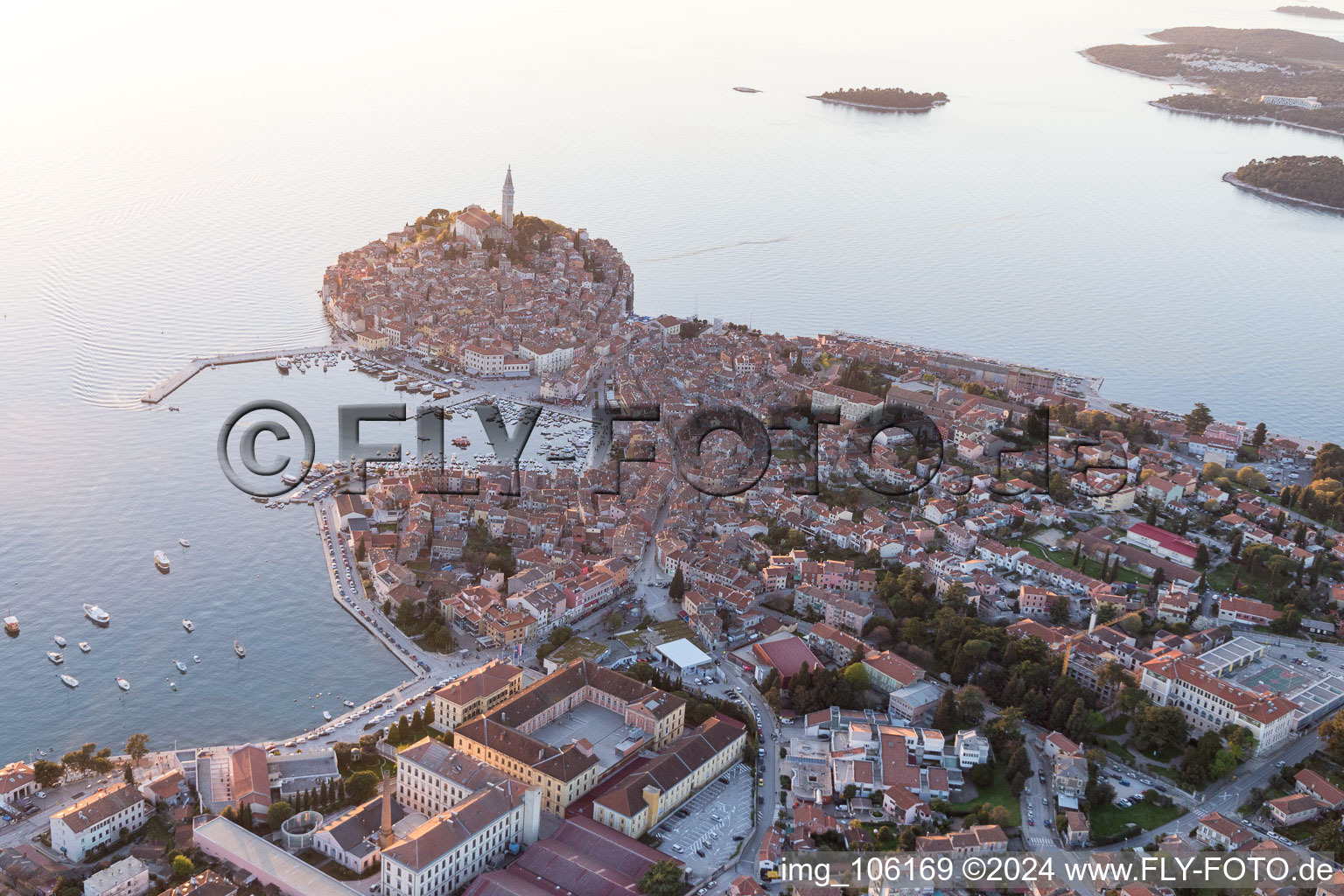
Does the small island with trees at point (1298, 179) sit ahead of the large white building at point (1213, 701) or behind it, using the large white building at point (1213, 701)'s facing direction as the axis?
behind

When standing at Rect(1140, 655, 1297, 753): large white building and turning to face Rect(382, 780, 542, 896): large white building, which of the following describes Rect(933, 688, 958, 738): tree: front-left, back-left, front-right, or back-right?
front-right

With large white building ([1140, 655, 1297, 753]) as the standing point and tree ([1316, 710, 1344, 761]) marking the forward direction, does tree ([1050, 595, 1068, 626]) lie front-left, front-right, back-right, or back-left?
back-left

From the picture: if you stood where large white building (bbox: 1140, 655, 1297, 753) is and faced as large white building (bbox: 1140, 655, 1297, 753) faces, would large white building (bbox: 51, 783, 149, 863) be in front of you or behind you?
in front

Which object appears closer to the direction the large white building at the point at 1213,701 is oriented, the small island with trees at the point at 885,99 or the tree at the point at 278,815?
the tree

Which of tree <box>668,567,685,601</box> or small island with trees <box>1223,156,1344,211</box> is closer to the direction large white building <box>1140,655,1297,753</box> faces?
the tree

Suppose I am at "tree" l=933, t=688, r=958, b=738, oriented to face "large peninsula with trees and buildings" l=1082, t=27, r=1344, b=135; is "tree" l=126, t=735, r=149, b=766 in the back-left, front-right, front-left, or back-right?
back-left

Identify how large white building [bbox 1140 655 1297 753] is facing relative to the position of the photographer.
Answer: facing the viewer and to the left of the viewer

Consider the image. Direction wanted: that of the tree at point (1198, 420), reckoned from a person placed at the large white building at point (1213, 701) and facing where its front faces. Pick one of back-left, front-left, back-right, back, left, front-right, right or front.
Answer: back-right

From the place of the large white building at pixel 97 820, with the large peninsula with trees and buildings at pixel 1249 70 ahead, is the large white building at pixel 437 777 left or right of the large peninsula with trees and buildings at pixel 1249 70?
right

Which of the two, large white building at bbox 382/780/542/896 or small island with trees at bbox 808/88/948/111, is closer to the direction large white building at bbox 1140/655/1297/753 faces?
the large white building

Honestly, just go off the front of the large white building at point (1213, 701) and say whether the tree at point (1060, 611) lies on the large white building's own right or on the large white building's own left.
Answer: on the large white building's own right

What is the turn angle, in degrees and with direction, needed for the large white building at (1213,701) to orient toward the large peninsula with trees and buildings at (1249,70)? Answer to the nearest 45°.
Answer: approximately 135° to its right

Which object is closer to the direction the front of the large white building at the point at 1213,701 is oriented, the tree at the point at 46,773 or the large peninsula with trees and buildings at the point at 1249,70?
the tree

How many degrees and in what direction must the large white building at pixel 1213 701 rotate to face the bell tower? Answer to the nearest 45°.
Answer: approximately 90° to its right

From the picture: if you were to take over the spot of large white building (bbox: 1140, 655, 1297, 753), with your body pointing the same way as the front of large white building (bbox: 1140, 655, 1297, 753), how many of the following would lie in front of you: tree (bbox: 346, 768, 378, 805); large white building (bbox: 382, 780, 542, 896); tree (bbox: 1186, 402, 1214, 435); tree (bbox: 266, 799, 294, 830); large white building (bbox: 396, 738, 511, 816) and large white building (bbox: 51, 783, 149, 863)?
5

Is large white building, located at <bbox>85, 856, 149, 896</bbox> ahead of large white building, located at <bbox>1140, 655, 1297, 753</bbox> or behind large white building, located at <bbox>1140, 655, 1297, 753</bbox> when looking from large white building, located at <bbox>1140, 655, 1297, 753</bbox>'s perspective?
ahead

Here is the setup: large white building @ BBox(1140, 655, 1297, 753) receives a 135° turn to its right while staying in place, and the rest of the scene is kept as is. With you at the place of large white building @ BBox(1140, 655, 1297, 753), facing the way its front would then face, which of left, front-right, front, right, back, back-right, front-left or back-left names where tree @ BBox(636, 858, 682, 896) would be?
back-left
